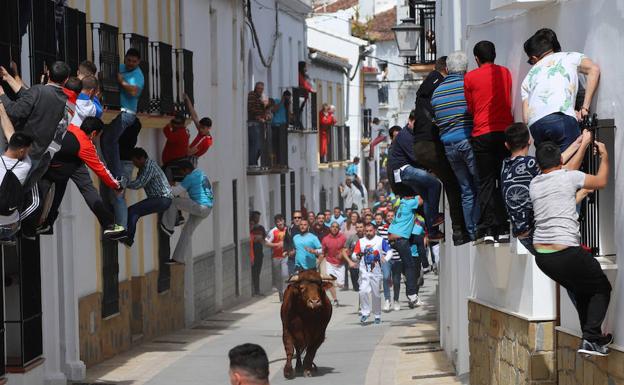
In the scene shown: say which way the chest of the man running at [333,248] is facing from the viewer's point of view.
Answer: toward the camera

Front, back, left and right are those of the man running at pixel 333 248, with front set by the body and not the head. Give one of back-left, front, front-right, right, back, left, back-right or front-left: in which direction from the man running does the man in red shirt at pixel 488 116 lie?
front

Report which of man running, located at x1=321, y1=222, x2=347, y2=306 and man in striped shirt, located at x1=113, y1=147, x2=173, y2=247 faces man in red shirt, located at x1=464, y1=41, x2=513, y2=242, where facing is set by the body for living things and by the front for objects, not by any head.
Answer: the man running

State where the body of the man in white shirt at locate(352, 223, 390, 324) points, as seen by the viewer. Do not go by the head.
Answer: toward the camera

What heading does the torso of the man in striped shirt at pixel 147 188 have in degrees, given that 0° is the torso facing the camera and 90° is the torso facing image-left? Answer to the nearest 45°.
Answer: approximately 90°

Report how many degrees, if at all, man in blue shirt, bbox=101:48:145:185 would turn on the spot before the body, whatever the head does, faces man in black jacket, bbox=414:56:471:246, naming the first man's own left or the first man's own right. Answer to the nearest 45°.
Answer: approximately 90° to the first man's own left

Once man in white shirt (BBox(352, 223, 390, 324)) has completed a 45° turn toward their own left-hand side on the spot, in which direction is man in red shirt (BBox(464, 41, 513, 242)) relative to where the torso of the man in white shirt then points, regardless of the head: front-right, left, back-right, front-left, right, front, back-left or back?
front-right

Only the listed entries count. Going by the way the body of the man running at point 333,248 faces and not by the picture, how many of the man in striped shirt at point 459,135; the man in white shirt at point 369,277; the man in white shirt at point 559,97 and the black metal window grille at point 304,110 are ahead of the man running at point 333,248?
3

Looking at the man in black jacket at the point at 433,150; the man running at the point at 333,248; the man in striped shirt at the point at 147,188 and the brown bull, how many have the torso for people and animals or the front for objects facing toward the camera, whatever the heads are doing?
2

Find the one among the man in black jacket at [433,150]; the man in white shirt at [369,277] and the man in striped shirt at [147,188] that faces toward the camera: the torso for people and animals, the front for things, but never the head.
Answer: the man in white shirt

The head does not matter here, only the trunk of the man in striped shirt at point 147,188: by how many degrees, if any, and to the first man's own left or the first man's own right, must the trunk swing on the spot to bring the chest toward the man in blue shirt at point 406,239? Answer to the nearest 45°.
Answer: approximately 135° to the first man's own right

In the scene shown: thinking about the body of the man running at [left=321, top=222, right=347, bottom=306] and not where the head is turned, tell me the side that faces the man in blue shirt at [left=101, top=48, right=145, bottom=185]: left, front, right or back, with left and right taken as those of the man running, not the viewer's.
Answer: front

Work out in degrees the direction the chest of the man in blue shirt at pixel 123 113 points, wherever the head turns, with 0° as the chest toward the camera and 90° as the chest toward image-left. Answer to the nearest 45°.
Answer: approximately 45°
